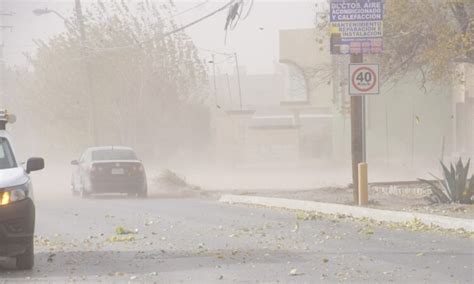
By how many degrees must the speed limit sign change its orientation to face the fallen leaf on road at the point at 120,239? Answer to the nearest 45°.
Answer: approximately 45° to its right

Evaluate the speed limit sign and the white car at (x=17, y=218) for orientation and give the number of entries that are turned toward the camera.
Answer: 2

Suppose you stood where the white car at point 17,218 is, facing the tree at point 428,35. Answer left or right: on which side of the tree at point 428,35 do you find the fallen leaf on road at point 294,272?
right

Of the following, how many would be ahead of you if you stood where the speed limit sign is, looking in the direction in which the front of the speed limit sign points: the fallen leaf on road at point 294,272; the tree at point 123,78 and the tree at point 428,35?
1

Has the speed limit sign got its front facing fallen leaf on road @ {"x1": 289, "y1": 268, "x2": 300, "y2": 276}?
yes

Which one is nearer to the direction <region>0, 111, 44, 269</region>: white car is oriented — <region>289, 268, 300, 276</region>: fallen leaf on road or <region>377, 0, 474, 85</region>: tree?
the fallen leaf on road

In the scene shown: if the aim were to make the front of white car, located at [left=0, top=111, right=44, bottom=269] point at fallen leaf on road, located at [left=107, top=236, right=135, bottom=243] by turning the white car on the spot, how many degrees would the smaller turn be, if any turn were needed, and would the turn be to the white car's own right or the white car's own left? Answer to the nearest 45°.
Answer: approximately 135° to the white car's own left

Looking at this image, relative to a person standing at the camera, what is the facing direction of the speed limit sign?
facing the viewer

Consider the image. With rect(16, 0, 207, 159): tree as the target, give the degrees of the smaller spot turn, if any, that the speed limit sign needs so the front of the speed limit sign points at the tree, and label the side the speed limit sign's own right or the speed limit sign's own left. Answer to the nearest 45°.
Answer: approximately 135° to the speed limit sign's own right

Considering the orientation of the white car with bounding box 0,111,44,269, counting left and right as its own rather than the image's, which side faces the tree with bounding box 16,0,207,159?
back

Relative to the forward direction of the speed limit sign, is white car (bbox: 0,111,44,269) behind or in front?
in front
